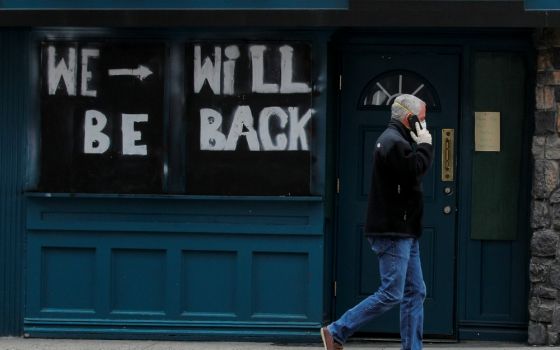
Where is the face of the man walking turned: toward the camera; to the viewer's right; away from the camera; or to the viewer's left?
to the viewer's right

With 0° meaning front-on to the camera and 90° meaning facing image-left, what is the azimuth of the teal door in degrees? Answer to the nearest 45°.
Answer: approximately 0°

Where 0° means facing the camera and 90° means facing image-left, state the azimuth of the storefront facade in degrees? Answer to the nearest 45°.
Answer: approximately 0°

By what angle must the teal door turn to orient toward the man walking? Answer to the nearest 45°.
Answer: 0° — it already faces them

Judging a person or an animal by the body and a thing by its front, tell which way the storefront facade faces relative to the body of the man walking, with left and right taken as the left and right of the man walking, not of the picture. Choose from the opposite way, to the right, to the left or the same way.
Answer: to the right

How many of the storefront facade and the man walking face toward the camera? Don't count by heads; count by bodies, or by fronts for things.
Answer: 1

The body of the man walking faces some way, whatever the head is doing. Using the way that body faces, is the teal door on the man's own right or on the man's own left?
on the man's own left

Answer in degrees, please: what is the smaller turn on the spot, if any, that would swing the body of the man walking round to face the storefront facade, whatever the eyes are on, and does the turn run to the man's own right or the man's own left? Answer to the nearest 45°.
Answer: approximately 135° to the man's own left

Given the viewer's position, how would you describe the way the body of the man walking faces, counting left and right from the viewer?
facing to the right of the viewer

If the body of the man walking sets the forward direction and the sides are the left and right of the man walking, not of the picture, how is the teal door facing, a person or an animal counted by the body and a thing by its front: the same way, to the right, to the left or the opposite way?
to the right
